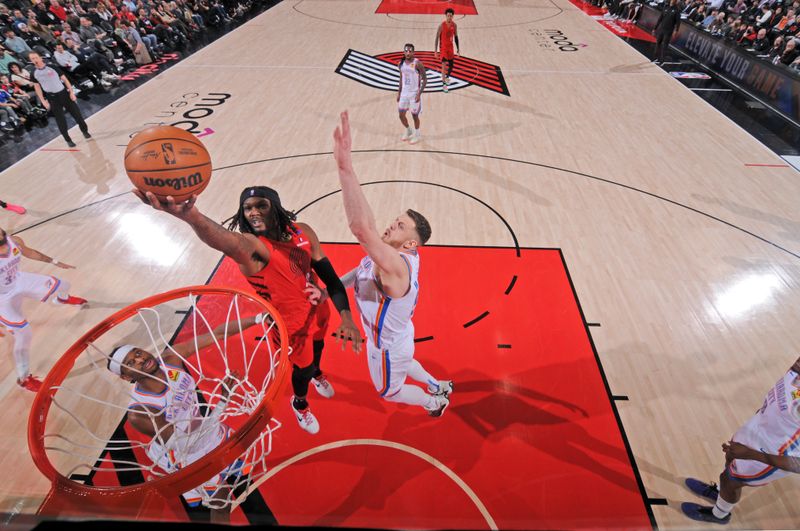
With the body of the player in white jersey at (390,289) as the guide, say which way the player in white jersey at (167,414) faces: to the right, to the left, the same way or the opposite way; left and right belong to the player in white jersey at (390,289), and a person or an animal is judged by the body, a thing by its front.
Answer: the opposite way

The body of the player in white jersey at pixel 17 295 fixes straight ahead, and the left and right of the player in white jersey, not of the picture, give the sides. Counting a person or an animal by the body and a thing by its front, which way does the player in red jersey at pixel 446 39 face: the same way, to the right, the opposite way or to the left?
to the right

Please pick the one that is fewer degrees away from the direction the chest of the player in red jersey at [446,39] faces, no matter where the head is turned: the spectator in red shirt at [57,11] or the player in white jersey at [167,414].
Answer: the player in white jersey

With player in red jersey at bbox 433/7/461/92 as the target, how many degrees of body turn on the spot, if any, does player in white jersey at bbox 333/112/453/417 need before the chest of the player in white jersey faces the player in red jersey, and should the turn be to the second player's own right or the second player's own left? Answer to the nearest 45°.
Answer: approximately 90° to the second player's own right

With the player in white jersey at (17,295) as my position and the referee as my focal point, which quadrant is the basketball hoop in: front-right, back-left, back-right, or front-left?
back-right

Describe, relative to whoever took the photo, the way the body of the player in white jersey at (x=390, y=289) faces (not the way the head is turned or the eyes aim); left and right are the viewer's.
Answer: facing to the left of the viewer

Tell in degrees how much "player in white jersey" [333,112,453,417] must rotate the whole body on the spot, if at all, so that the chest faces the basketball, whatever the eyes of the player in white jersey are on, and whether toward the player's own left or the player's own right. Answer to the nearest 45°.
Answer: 0° — they already face it

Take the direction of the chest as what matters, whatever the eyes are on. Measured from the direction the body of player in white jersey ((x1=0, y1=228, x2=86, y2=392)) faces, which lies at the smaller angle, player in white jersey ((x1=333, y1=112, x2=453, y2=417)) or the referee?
the player in white jersey

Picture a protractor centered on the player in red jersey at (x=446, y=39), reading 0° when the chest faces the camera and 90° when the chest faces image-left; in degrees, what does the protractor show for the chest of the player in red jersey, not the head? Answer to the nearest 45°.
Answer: approximately 0°

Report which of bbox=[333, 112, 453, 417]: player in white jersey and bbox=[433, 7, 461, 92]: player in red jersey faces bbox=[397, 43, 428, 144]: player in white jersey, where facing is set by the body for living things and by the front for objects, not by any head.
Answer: the player in red jersey
